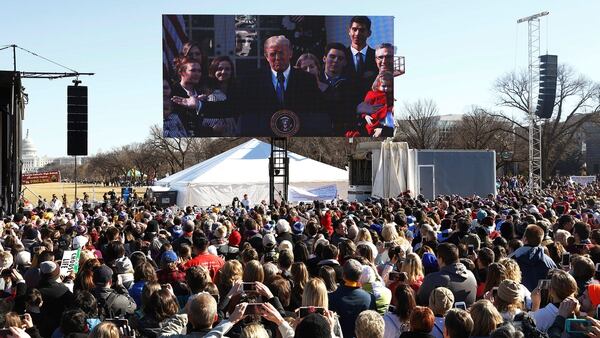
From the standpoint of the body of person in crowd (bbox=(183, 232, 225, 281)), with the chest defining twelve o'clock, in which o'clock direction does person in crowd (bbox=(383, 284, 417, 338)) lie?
person in crowd (bbox=(383, 284, 417, 338)) is roughly at 5 o'clock from person in crowd (bbox=(183, 232, 225, 281)).

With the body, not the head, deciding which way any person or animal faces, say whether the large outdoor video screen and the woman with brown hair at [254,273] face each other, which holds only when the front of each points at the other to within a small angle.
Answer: yes

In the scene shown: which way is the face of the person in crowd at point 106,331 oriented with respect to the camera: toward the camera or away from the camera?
away from the camera

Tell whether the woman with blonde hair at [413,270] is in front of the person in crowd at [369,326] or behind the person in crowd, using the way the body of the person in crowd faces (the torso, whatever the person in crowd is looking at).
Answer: in front

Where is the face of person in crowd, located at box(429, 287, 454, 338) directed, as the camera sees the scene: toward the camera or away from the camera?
away from the camera

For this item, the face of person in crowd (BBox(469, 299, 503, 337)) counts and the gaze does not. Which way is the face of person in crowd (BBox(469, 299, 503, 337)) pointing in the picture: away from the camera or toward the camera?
away from the camera

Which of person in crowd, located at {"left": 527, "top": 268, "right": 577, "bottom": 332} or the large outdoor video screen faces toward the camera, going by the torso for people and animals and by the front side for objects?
the large outdoor video screen

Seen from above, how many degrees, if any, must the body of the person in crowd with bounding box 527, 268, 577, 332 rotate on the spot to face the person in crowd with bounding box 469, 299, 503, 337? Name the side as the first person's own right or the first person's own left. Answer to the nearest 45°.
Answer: approximately 90° to the first person's own left

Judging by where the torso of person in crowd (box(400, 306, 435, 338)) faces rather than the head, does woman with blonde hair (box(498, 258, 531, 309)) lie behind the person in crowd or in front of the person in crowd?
in front

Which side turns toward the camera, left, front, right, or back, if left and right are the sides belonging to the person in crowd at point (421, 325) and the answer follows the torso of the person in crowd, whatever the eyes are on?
back

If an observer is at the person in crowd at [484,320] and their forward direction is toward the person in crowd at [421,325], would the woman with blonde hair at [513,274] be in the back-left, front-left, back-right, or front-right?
back-right

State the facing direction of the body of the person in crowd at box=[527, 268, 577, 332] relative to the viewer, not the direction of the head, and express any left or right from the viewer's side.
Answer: facing away from the viewer and to the left of the viewer

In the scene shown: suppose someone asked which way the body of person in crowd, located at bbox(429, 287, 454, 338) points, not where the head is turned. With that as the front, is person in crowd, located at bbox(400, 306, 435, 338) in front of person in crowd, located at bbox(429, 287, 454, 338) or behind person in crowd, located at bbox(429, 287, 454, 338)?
behind

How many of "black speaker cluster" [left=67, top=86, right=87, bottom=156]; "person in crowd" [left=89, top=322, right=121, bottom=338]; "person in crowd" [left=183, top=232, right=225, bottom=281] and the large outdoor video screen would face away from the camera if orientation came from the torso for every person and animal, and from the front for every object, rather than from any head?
2

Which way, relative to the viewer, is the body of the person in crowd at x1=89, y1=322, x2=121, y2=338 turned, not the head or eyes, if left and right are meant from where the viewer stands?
facing away from the viewer

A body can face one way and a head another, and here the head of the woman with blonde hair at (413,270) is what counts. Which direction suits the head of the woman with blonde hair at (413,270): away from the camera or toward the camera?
away from the camera

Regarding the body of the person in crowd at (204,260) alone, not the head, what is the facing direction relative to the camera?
away from the camera

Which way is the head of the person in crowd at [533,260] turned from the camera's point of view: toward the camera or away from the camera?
away from the camera

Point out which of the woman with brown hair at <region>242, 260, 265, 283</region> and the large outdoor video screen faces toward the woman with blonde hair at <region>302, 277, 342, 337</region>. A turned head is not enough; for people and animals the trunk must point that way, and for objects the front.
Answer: the large outdoor video screen

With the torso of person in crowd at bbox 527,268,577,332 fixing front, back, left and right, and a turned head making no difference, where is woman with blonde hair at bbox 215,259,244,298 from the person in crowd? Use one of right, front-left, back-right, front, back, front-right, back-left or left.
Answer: front-left

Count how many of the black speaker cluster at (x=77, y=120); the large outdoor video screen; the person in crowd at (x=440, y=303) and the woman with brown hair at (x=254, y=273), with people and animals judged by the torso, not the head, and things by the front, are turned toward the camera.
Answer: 2

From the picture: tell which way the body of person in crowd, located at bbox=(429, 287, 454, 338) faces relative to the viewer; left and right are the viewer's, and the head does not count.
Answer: facing away from the viewer
